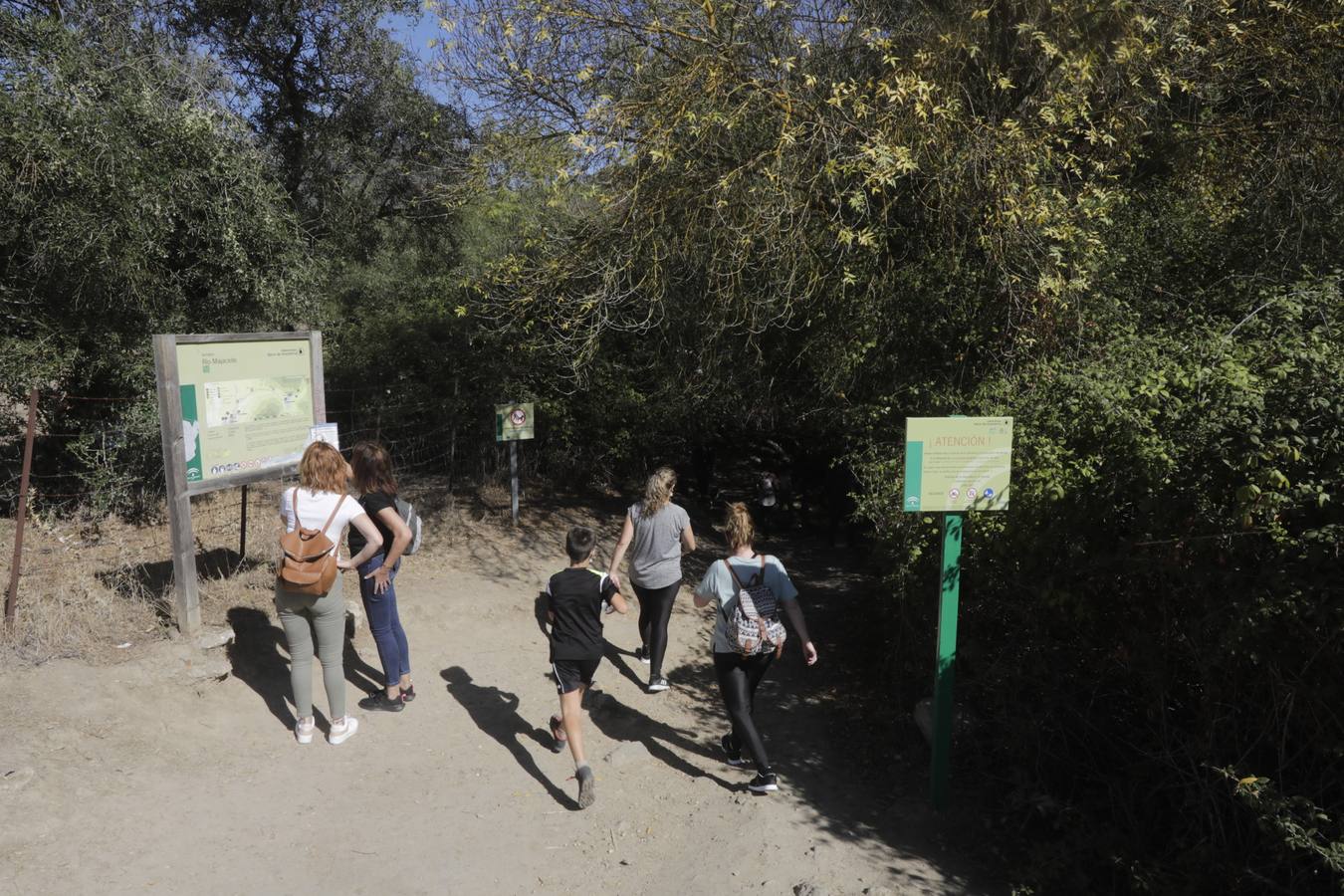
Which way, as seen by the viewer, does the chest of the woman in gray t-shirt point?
away from the camera

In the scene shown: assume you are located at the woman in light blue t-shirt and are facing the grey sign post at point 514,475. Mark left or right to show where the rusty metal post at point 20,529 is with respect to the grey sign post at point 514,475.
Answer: left

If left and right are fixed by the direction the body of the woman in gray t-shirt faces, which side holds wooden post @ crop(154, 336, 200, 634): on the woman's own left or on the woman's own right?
on the woman's own left

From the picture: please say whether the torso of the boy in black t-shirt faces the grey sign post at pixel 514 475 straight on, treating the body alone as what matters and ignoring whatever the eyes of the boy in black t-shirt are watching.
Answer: yes

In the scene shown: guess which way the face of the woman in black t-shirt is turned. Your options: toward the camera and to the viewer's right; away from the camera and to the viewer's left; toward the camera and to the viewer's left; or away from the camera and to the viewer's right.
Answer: away from the camera and to the viewer's left

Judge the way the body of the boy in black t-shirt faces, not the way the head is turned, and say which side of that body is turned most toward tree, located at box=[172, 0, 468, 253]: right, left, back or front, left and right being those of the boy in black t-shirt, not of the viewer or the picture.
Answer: front

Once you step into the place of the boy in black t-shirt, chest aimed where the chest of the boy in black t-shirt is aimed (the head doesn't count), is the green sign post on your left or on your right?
on your right

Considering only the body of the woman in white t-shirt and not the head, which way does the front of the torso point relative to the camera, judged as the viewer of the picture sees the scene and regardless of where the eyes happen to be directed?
away from the camera

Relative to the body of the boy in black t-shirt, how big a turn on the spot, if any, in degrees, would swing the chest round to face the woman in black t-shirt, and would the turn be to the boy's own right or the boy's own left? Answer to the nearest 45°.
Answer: approximately 45° to the boy's own left

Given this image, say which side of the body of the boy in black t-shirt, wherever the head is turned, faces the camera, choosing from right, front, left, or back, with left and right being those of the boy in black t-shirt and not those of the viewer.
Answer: back
